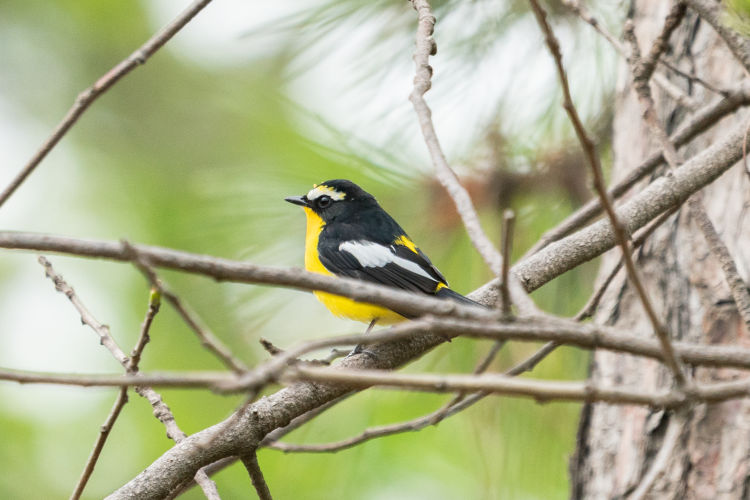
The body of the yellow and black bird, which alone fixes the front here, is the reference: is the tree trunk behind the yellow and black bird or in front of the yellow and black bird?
behind

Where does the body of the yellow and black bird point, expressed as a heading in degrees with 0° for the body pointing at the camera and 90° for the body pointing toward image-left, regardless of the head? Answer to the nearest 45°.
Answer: approximately 90°
